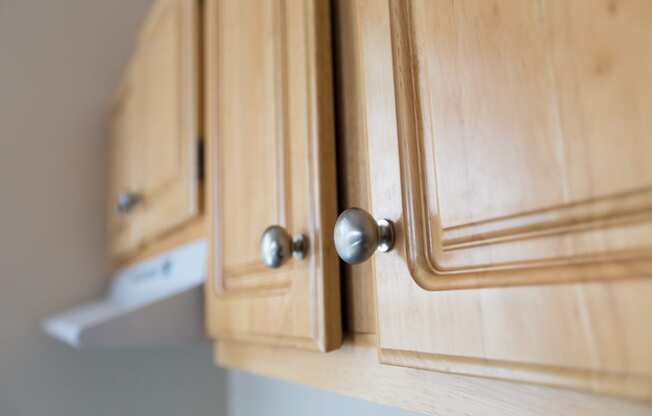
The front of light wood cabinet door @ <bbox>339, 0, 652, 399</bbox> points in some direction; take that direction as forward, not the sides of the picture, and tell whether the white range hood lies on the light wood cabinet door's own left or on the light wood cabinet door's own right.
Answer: on the light wood cabinet door's own right

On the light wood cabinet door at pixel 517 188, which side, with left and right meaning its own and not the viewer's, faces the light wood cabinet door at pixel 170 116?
right

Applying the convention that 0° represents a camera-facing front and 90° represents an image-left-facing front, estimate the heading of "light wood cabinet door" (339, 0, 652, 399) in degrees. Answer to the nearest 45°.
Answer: approximately 45°

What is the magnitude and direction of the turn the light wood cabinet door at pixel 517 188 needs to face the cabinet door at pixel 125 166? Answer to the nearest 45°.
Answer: approximately 90° to its right

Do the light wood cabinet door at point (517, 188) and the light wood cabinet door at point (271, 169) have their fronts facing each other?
no

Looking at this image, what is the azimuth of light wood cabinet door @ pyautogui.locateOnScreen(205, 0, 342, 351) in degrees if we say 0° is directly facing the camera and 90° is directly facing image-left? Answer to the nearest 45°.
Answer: approximately 45°

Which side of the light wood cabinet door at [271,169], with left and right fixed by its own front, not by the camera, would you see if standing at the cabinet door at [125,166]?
right

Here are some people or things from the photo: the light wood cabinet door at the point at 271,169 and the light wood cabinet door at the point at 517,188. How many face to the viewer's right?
0
